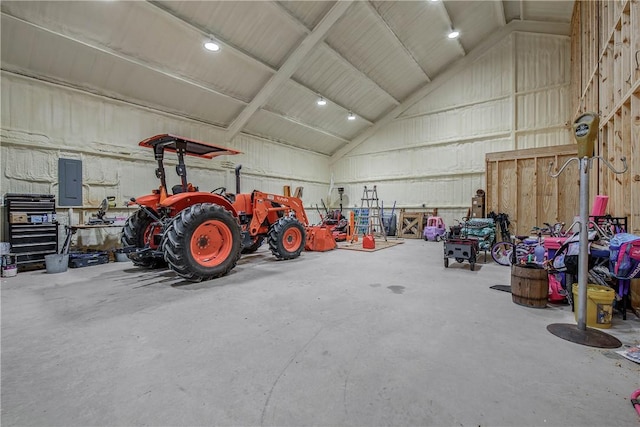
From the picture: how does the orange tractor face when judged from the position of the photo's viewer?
facing away from the viewer and to the right of the viewer

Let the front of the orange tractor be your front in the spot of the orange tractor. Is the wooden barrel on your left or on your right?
on your right

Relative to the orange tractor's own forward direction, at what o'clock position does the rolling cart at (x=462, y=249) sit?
The rolling cart is roughly at 2 o'clock from the orange tractor.

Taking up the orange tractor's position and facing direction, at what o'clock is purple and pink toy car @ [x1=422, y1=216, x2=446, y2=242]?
The purple and pink toy car is roughly at 1 o'clock from the orange tractor.

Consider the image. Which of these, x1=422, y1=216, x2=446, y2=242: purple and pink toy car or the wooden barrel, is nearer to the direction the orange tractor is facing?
the purple and pink toy car

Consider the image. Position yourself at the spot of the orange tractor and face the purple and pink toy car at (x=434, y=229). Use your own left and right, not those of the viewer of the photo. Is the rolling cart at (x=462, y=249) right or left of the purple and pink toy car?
right

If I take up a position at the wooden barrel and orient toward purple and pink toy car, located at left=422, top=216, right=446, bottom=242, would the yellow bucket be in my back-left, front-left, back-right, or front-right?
back-right

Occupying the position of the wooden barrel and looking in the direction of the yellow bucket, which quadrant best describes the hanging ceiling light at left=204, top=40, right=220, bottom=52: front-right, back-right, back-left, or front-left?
back-right

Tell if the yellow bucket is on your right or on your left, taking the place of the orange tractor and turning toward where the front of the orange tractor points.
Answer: on your right
